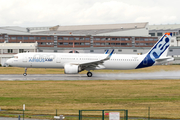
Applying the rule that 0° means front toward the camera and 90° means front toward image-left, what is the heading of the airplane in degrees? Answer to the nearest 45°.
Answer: approximately 90°
